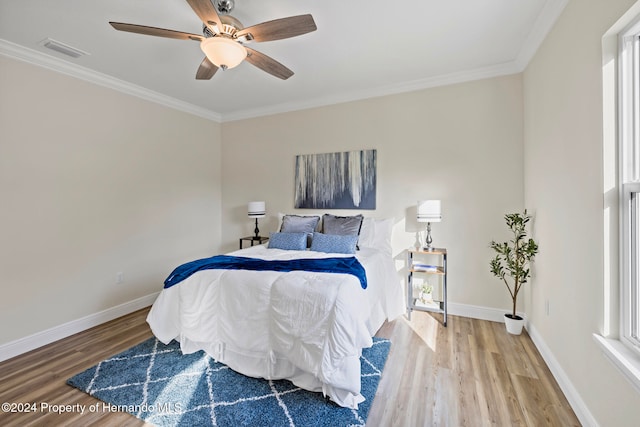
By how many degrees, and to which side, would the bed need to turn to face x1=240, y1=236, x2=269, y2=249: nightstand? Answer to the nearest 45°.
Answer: approximately 135° to its right

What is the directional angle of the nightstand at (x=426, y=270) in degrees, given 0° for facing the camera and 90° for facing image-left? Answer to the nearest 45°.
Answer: approximately 0°

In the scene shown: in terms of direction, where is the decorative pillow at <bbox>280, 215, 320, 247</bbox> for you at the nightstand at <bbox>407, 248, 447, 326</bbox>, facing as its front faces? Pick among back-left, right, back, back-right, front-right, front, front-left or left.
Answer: right

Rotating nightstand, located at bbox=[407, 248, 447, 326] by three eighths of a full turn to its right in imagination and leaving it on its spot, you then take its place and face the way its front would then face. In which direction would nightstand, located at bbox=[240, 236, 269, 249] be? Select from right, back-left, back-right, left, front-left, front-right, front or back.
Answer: front-left

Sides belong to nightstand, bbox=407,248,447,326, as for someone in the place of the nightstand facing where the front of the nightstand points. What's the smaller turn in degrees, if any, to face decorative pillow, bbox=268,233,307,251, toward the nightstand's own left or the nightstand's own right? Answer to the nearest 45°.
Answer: approximately 90° to the nightstand's own right

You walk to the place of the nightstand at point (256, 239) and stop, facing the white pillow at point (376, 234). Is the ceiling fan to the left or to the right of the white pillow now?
right

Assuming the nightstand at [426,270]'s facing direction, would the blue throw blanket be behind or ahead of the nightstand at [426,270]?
ahead

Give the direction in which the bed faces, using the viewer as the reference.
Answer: facing the viewer and to the left of the viewer

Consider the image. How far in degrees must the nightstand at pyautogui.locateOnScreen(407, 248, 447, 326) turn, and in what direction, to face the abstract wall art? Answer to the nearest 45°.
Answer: approximately 90° to its right

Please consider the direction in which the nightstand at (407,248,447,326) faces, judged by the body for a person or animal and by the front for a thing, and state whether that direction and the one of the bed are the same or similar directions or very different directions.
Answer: same or similar directions

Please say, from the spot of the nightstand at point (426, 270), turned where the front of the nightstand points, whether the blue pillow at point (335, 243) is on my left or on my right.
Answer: on my right

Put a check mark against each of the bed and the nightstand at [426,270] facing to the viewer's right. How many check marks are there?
0

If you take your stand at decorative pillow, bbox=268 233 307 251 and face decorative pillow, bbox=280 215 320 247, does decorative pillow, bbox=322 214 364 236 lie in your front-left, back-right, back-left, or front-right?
front-right

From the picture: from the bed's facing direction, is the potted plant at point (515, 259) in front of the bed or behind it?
behind

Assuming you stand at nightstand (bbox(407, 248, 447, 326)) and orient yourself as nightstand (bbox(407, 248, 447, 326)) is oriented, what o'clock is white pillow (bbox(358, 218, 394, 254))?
The white pillow is roughly at 3 o'clock from the nightstand.
